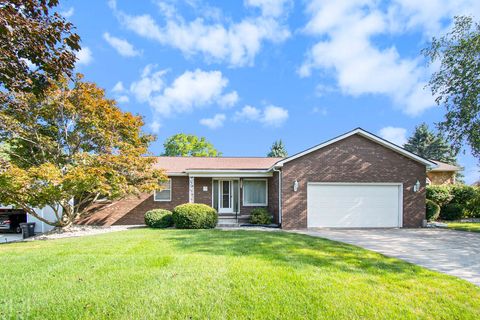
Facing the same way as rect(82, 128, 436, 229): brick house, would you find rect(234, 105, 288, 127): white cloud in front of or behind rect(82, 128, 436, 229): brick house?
behind

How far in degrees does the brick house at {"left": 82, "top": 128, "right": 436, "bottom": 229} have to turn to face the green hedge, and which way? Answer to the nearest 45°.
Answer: approximately 135° to its left

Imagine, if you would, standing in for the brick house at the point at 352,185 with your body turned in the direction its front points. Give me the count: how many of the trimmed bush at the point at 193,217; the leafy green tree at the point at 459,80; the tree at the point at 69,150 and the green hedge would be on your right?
2

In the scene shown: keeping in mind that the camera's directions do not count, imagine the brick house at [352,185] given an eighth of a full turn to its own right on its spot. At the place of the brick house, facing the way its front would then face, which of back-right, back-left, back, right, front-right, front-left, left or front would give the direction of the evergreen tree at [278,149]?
back-right

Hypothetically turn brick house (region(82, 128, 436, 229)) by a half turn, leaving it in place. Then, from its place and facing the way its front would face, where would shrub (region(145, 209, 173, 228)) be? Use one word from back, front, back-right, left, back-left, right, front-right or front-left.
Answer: left

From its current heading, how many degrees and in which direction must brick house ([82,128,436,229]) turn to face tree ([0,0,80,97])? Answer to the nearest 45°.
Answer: approximately 45° to its right

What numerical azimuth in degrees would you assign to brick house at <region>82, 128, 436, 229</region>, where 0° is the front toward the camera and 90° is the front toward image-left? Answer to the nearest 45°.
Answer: approximately 0°
